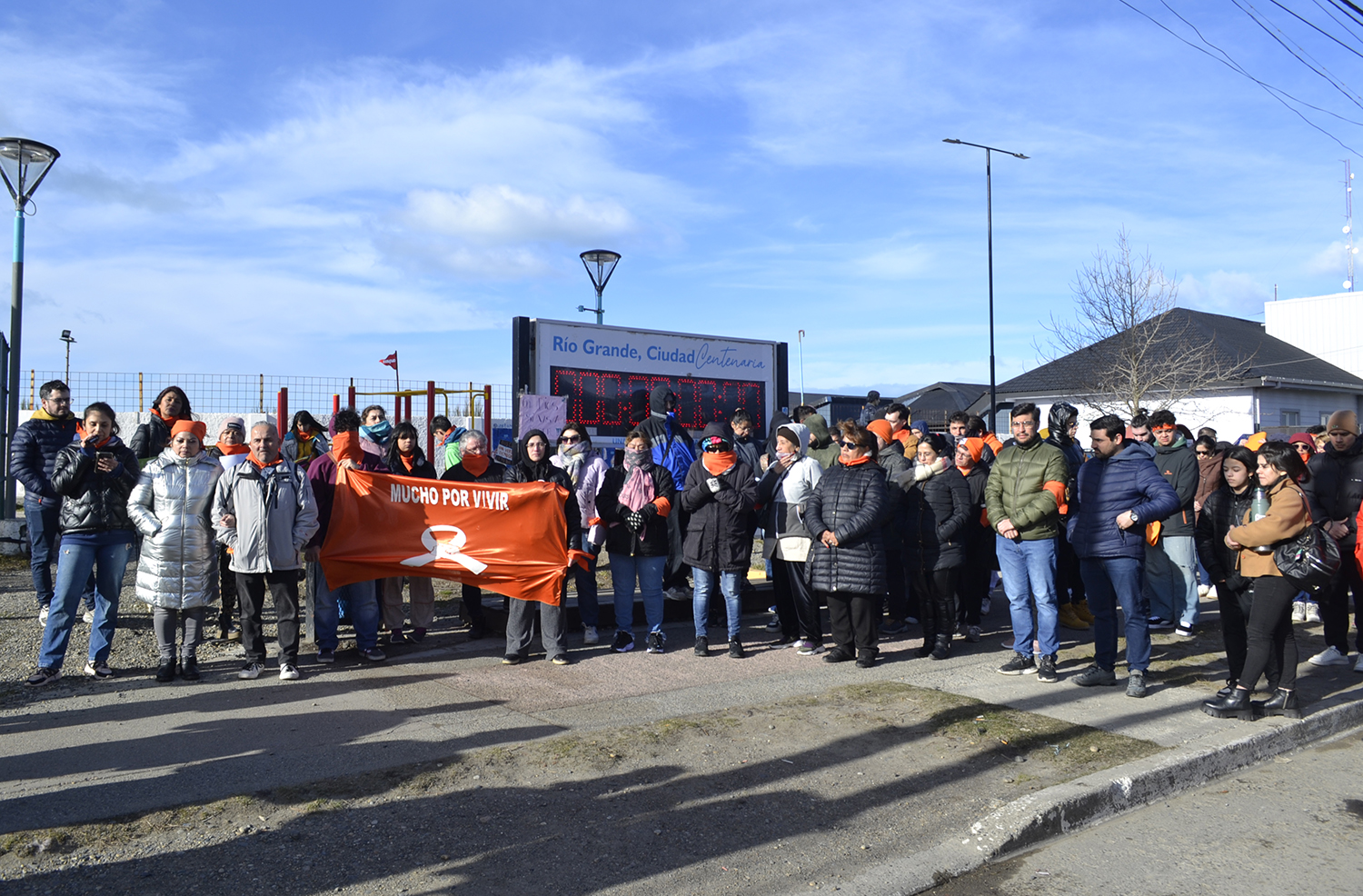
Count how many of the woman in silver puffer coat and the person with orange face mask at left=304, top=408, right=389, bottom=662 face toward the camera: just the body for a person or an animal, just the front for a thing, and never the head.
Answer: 2

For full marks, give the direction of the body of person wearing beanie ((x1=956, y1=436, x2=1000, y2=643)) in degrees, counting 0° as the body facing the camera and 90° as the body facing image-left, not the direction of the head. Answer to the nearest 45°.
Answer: approximately 45°

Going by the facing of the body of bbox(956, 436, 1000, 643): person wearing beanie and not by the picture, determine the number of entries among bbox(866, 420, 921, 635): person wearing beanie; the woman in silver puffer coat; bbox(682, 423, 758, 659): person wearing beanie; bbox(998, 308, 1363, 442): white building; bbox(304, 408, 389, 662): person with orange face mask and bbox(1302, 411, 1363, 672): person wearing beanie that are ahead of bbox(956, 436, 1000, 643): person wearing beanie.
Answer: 4

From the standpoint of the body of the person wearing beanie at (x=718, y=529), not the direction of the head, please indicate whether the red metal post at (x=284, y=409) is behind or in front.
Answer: behind

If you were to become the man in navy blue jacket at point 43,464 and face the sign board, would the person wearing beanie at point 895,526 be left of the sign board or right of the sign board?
right
